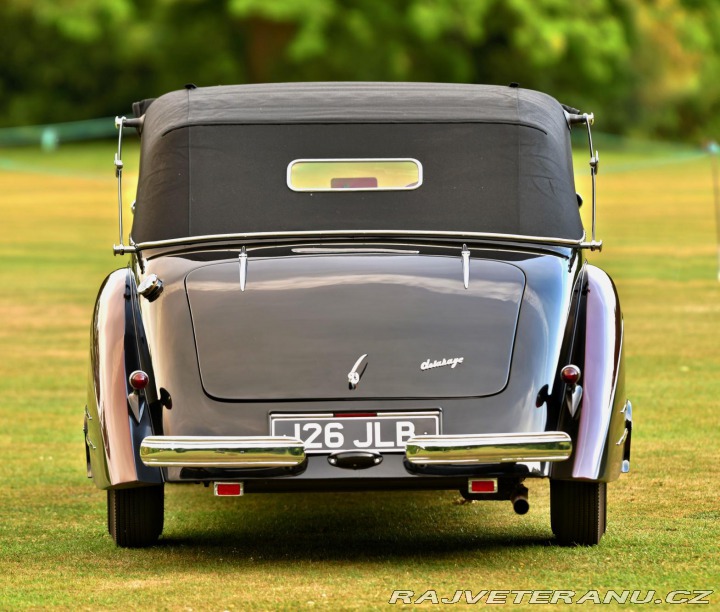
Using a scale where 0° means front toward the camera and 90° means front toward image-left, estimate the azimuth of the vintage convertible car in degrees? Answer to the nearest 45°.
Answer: approximately 180°
